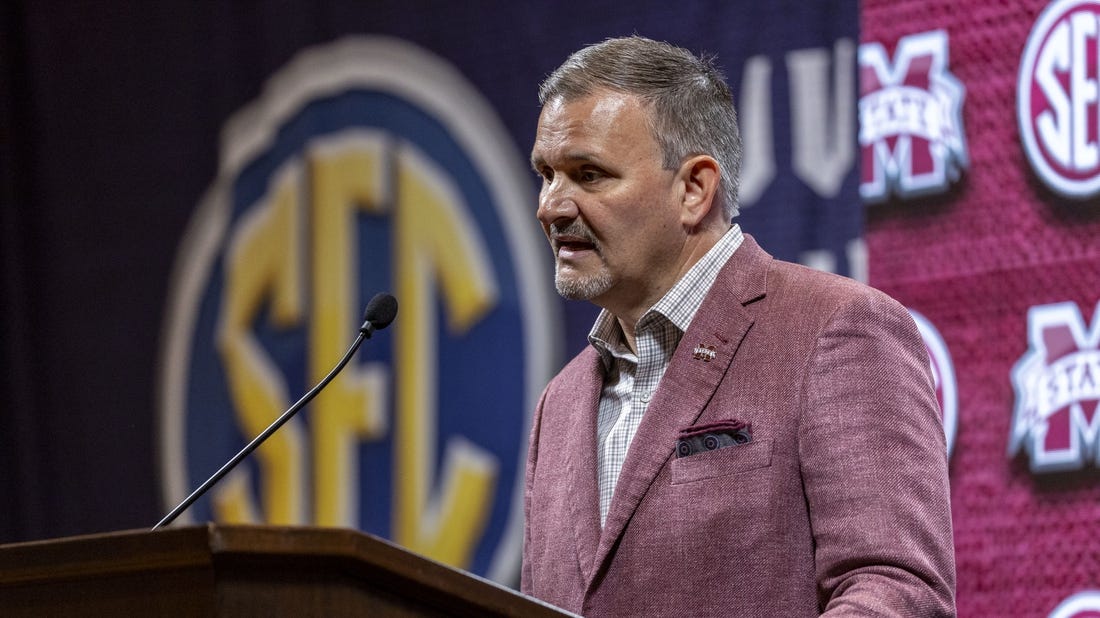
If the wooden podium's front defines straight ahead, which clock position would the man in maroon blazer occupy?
The man in maroon blazer is roughly at 6 o'clock from the wooden podium.

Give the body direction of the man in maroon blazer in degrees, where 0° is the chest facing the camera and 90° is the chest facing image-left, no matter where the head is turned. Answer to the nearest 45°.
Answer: approximately 45°

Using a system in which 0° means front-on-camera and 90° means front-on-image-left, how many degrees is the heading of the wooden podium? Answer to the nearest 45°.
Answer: approximately 45°

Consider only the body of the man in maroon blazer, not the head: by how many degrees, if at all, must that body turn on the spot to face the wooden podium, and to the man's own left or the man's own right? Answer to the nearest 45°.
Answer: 0° — they already face it
